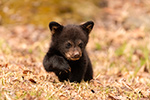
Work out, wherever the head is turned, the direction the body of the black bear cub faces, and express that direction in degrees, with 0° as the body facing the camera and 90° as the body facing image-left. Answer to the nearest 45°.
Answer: approximately 0°
